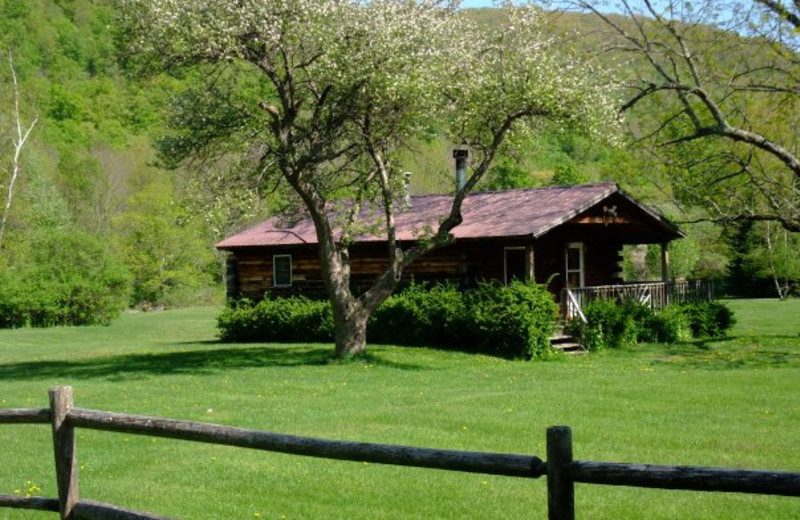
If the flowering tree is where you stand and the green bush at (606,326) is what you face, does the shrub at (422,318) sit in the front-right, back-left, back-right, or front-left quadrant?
front-left

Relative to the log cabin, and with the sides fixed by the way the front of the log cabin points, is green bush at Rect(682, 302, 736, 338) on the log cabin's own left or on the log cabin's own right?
on the log cabin's own left

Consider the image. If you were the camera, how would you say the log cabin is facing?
facing the viewer and to the right of the viewer

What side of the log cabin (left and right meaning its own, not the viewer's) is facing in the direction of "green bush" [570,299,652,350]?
front

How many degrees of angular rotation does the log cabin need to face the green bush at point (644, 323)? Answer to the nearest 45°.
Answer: approximately 45° to its left

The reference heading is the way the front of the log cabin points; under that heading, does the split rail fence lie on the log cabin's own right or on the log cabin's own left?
on the log cabin's own right
